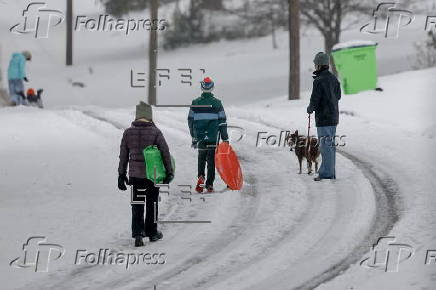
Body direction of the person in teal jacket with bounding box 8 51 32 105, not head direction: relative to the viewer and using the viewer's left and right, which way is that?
facing to the right of the viewer

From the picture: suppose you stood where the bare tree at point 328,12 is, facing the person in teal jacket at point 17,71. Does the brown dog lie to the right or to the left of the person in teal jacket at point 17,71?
left

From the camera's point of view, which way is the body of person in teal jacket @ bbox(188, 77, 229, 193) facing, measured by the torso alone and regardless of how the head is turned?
away from the camera

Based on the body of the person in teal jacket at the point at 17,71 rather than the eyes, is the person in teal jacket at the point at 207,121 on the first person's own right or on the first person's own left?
on the first person's own right

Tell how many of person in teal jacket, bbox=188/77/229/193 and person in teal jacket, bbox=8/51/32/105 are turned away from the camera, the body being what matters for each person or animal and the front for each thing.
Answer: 1

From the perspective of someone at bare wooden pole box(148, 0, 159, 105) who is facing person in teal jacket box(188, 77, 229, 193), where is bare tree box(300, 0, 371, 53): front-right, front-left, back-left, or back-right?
back-left

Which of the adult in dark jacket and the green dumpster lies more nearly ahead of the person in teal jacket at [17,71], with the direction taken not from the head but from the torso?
the green dumpster

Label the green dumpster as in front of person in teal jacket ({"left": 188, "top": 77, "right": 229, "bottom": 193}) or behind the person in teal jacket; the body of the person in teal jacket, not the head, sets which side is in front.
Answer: in front

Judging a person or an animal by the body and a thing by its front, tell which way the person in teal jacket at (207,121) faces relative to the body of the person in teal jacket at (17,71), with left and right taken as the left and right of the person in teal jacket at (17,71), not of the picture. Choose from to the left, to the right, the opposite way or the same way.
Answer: to the left

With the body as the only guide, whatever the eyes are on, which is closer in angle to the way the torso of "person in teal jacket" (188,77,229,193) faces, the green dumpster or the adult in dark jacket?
the green dumpster

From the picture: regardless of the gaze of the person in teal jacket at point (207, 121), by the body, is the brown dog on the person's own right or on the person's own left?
on the person's own right

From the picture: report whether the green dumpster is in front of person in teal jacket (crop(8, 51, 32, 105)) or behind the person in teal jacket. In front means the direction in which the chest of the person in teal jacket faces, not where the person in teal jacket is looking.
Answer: in front

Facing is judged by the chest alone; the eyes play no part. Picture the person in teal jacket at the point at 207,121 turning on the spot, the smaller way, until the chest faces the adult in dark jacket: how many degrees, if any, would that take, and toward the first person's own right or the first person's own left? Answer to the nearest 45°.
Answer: approximately 90° to the first person's own right

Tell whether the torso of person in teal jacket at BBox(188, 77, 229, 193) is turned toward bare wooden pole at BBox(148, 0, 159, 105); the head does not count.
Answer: yes
